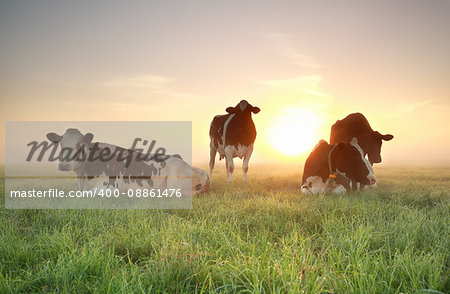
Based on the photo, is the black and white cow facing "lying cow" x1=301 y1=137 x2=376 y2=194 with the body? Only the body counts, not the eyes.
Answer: no

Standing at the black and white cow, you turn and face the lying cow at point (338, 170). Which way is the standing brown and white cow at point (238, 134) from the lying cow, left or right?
left

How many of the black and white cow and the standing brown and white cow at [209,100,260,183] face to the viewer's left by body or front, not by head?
1

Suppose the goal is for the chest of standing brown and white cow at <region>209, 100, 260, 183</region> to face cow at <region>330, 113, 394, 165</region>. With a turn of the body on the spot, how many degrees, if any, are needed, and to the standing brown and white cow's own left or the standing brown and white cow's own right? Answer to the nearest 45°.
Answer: approximately 45° to the standing brown and white cow's own left

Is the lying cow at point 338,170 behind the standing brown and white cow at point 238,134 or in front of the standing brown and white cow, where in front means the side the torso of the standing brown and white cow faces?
in front

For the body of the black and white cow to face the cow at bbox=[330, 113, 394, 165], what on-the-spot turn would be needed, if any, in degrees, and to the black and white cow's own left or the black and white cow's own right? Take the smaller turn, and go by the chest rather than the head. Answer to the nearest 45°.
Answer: approximately 180°

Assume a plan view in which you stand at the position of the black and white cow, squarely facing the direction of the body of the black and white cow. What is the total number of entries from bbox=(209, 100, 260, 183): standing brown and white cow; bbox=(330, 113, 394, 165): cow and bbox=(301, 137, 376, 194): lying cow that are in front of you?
0

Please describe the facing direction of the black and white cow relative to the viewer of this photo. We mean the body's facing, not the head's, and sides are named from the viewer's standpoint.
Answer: facing to the left of the viewer

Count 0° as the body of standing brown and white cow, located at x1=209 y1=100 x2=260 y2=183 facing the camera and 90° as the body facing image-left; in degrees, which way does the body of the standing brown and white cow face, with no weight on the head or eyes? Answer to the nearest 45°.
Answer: approximately 315°

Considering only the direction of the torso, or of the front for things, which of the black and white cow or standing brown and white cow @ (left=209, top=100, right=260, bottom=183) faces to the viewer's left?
the black and white cow

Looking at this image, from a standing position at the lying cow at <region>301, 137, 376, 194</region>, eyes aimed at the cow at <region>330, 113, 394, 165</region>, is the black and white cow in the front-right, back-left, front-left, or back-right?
back-left

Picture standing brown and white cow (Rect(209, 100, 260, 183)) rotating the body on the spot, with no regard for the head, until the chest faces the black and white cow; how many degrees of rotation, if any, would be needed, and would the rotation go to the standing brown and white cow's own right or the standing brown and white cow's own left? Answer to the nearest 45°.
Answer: approximately 90° to the standing brown and white cow's own right
